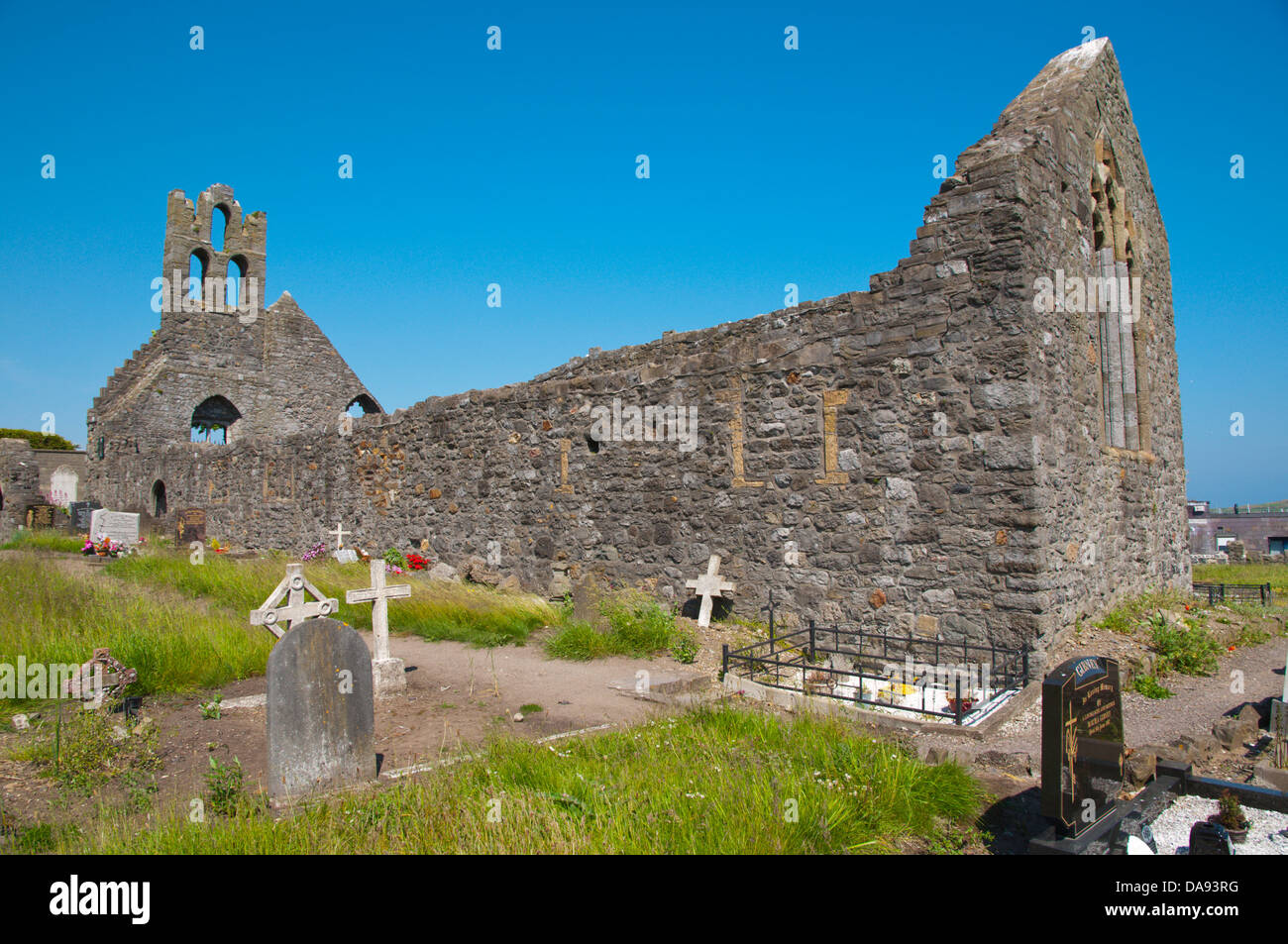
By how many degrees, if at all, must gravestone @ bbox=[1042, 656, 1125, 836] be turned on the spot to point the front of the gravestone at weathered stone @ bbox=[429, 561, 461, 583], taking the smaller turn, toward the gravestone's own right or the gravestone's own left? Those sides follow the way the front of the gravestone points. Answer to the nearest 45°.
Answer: approximately 180°

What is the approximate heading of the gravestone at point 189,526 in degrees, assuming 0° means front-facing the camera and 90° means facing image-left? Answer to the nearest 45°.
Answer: approximately 315°

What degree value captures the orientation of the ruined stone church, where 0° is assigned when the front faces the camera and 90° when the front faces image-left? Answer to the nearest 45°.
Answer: approximately 135°

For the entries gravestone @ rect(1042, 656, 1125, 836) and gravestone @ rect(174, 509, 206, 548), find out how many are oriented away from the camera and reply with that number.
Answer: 0

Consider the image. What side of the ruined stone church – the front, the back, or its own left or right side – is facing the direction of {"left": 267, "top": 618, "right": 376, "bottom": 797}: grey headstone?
left

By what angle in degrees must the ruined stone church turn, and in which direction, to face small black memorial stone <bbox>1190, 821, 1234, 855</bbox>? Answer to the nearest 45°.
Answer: approximately 135° to its left

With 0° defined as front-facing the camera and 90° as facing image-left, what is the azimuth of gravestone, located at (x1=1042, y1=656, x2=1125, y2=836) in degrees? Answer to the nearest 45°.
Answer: approximately 315°
